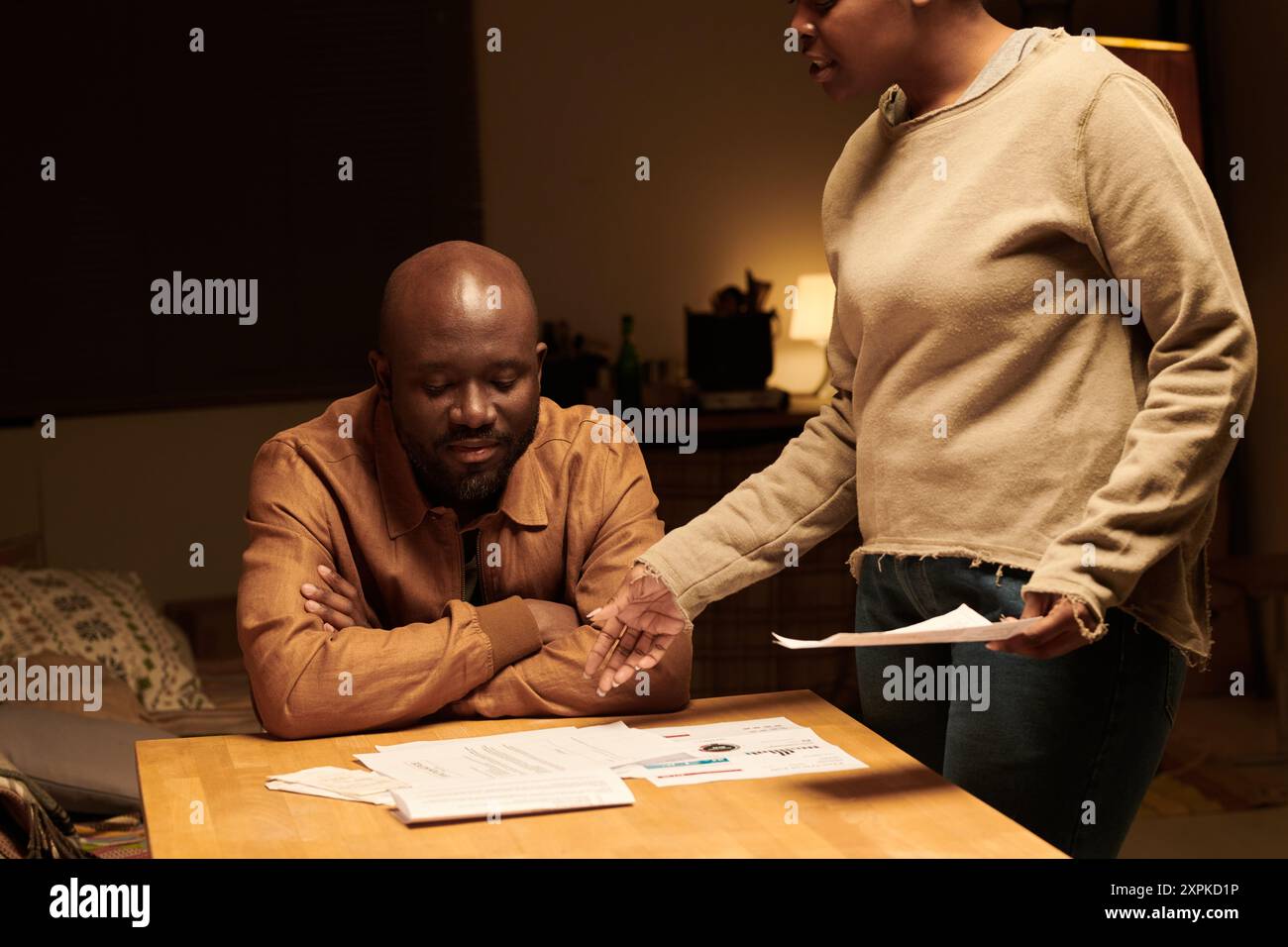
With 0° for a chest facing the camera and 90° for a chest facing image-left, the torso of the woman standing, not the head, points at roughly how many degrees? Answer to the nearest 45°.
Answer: approximately 45°

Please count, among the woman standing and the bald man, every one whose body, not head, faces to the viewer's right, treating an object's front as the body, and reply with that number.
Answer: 0

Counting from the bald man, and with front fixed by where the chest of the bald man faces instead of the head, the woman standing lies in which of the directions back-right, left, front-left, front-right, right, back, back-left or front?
front-left

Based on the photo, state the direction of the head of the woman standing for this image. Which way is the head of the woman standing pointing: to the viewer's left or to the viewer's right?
to the viewer's left

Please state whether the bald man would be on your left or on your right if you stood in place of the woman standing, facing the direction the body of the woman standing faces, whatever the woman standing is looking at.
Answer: on your right

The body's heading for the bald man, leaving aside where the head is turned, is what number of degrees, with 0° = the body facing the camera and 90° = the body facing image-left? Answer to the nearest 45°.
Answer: approximately 0°
